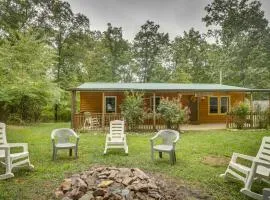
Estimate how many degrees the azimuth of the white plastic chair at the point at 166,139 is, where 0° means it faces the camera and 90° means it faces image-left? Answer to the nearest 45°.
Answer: approximately 45°

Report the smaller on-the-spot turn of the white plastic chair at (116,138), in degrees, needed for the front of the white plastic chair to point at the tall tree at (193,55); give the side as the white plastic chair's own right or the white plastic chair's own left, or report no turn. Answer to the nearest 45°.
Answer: approximately 180°

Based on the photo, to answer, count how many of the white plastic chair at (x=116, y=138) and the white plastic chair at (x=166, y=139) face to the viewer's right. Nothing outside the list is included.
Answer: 0

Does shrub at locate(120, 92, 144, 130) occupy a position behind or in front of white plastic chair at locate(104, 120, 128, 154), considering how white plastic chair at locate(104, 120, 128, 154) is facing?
behind

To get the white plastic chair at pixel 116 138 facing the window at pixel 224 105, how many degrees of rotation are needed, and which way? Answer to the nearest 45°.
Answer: approximately 135° to its left

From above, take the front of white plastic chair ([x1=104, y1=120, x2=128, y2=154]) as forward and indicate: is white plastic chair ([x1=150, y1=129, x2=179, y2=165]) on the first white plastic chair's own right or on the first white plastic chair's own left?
on the first white plastic chair's own left

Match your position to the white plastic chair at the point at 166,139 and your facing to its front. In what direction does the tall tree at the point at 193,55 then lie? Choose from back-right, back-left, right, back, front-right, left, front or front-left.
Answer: back-right

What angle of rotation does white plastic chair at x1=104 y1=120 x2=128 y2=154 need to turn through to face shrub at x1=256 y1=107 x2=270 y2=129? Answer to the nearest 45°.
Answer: approximately 135° to its left

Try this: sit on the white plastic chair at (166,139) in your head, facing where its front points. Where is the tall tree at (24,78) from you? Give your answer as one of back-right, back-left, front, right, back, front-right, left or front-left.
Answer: right

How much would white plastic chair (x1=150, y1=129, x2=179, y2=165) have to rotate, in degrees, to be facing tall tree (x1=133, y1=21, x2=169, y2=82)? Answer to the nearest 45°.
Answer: approximately 135° to its right

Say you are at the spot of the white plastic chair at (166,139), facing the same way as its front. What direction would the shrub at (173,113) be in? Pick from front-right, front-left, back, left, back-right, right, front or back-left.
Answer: back-right

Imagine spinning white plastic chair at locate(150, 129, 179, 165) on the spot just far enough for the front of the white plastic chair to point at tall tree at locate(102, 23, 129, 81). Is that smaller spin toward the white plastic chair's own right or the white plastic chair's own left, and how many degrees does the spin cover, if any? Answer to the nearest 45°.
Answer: approximately 135° to the white plastic chair's own right

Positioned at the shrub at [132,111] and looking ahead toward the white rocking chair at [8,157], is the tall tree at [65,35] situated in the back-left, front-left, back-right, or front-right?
back-right

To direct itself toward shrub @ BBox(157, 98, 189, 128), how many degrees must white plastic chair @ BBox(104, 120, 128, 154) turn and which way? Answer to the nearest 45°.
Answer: approximately 135° to its left
